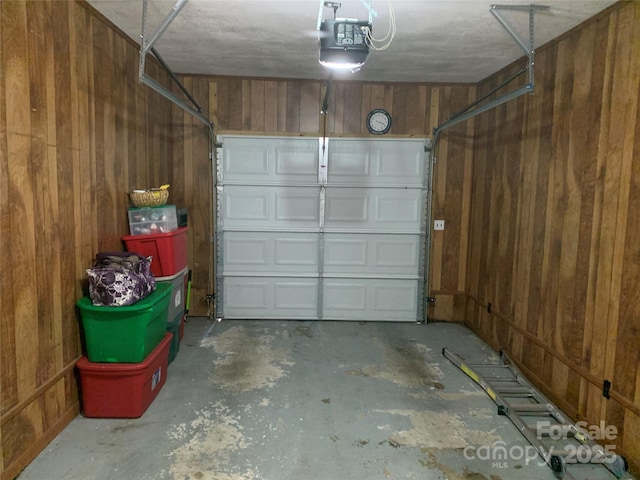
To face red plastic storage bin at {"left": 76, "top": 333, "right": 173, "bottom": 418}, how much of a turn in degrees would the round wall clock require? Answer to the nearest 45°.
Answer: approximately 45° to its right

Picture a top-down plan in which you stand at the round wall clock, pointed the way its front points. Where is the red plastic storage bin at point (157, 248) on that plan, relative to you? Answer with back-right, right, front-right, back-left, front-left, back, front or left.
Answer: front-right

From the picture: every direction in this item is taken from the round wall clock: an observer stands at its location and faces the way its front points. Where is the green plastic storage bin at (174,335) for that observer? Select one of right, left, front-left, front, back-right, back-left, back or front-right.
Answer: front-right

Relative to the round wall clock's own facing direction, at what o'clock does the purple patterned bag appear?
The purple patterned bag is roughly at 1 o'clock from the round wall clock.

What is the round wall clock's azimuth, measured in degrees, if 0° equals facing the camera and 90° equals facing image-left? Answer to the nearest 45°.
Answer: approximately 0°
